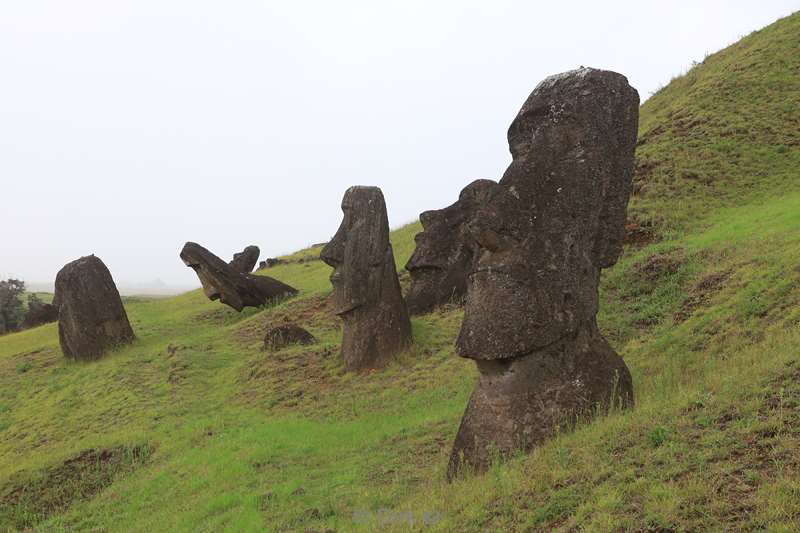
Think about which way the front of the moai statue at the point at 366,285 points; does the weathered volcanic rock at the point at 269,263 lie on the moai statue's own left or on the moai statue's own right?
on the moai statue's own right

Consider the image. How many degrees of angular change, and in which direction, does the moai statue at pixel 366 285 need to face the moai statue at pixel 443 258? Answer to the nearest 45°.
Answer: approximately 135° to its right

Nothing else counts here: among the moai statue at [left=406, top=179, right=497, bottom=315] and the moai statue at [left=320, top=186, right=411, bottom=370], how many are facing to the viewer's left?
2

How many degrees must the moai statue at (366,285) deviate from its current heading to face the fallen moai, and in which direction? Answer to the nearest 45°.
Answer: approximately 45° to its right

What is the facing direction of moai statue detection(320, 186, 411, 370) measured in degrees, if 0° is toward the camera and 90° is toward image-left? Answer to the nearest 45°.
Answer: approximately 90°

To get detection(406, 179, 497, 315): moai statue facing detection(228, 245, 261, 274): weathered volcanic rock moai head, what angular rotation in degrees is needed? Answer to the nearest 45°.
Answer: approximately 45° to its right

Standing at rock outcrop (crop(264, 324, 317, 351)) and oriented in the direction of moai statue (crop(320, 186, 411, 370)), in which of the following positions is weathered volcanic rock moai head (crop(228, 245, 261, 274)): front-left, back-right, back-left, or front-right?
back-left

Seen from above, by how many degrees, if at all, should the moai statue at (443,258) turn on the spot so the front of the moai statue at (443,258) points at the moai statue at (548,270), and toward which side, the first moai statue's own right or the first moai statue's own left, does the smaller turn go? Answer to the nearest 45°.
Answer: approximately 90° to the first moai statue's own left

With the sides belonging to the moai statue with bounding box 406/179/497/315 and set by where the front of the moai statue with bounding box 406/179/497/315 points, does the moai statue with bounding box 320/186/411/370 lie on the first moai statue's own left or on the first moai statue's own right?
on the first moai statue's own left

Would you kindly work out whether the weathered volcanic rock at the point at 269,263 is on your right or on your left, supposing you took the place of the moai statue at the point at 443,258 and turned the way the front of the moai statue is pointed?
on your right

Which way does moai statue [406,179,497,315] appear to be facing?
to the viewer's left
